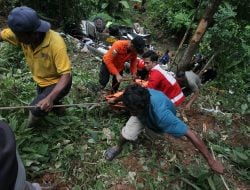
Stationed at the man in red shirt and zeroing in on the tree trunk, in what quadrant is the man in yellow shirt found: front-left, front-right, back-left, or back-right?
back-left

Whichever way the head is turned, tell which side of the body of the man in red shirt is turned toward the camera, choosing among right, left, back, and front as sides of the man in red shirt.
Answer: left

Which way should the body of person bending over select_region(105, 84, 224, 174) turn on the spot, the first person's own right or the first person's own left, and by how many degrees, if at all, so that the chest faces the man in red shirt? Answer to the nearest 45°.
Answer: approximately 135° to the first person's own right

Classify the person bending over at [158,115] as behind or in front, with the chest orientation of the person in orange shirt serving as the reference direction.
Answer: in front

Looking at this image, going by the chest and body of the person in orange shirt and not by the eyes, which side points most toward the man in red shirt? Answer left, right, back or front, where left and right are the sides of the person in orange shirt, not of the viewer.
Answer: front

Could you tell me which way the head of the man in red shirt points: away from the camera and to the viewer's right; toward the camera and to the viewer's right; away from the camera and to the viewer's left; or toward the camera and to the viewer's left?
toward the camera and to the viewer's left

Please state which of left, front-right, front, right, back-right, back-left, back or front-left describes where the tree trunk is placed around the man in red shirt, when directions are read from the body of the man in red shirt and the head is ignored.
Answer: right

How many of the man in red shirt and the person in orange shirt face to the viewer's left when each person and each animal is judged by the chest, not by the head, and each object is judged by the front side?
1
